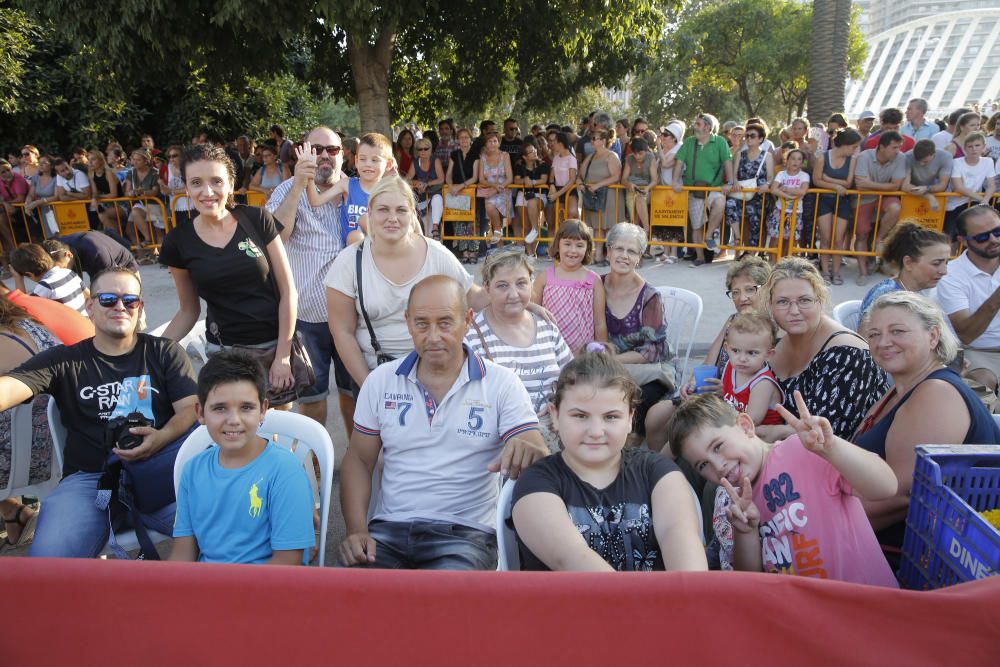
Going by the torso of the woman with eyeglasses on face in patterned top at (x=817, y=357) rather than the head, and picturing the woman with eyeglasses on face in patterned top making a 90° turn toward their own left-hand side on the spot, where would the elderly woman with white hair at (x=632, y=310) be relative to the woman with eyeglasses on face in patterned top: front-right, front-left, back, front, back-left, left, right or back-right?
back

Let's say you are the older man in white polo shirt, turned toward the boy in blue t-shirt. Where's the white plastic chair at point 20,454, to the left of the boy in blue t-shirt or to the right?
right

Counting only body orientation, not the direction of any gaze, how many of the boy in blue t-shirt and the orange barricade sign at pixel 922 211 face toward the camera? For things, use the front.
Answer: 2

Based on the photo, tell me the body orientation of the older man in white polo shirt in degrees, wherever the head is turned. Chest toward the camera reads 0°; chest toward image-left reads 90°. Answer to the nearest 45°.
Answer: approximately 0°

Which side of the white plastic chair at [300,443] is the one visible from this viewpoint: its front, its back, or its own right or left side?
front

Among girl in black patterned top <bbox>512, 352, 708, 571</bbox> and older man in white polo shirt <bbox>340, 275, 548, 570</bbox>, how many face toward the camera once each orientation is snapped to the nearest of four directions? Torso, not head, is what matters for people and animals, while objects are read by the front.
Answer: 2

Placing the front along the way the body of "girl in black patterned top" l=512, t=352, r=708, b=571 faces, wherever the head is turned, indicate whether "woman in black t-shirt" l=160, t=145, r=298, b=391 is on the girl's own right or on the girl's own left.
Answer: on the girl's own right

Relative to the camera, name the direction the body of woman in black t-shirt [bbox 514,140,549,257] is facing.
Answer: toward the camera

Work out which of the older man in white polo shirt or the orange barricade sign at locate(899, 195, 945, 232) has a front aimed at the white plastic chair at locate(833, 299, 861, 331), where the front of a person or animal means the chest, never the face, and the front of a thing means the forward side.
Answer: the orange barricade sign

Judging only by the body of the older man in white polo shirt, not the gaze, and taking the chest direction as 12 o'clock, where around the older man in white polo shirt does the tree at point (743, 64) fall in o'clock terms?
The tree is roughly at 7 o'clock from the older man in white polo shirt.

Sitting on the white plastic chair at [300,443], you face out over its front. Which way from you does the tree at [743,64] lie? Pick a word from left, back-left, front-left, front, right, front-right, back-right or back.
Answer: back-left

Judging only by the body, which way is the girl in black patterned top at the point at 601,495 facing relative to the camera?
toward the camera

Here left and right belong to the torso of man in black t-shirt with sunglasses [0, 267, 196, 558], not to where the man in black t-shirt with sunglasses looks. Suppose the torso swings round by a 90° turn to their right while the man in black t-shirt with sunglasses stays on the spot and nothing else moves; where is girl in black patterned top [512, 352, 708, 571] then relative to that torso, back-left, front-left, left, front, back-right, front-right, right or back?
back-left

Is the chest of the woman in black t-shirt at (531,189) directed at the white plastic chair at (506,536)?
yes

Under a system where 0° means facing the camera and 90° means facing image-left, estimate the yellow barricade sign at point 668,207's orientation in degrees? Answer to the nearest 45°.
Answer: approximately 0°
